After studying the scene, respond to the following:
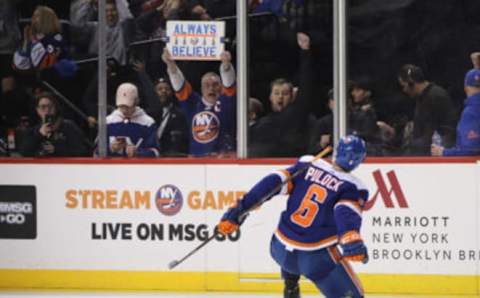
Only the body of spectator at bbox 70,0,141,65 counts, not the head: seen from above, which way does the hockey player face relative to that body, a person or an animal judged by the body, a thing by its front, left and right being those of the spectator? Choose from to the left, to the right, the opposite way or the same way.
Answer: the opposite way

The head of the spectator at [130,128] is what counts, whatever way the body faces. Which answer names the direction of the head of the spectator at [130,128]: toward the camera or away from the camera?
toward the camera

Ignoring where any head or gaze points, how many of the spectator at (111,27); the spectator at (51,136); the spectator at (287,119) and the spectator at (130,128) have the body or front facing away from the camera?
0

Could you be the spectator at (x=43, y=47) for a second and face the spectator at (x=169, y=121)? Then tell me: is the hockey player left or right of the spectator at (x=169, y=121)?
right

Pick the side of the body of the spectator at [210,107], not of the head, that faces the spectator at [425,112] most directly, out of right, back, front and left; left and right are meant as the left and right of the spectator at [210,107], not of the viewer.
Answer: left

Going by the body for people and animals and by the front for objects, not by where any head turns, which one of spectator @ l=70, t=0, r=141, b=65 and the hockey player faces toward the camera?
the spectator

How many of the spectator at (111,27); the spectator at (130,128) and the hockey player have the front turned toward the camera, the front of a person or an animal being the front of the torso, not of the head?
2

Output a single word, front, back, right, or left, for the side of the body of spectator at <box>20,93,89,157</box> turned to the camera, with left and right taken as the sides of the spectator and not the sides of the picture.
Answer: front

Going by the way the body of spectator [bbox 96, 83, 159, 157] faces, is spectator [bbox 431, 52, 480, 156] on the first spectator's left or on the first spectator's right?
on the first spectator's left

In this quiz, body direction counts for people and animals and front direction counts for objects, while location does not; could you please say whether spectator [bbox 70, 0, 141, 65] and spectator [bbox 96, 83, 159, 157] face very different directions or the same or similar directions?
same or similar directions

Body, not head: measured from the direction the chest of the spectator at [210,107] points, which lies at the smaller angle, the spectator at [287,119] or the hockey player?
the hockey player

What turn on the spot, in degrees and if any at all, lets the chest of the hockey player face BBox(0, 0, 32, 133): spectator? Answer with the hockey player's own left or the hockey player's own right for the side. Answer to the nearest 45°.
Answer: approximately 45° to the hockey player's own left

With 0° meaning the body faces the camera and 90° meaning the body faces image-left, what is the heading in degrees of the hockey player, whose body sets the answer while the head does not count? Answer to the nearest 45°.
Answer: approximately 180°

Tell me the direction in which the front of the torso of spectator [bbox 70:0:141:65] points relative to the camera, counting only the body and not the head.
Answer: toward the camera

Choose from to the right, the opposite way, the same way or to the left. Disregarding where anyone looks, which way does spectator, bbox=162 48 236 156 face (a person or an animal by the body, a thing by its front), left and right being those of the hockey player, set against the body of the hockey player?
the opposite way

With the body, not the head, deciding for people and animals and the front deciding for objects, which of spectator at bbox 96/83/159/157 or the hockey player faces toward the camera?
the spectator

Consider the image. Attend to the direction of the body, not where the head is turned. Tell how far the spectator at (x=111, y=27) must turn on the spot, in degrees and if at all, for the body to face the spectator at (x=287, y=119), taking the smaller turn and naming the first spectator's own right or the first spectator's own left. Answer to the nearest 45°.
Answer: approximately 90° to the first spectator's own left
